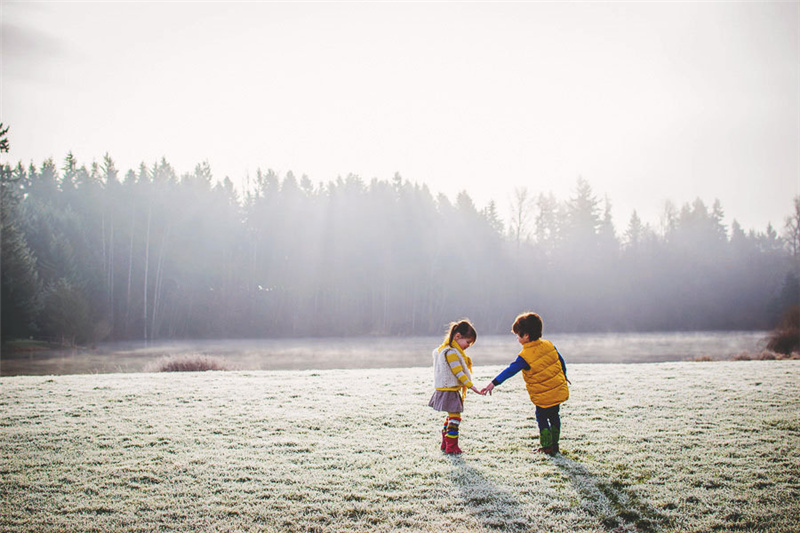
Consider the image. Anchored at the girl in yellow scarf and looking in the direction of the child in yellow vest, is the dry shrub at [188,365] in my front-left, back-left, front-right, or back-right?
back-left

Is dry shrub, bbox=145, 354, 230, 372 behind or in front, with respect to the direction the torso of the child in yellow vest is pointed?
in front

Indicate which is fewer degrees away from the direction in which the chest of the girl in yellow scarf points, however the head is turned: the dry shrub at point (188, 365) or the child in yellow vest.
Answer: the child in yellow vest

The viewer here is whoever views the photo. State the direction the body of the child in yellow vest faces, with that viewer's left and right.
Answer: facing away from the viewer and to the left of the viewer

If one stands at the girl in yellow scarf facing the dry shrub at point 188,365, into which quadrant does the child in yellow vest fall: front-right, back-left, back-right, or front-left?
back-right

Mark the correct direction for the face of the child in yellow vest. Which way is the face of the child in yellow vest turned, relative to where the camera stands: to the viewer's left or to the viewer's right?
to the viewer's left

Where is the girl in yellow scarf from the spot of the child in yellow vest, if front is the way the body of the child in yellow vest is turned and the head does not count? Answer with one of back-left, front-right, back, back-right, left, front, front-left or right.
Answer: front-left

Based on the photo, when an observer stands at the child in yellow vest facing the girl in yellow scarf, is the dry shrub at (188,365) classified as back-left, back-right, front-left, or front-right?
front-right

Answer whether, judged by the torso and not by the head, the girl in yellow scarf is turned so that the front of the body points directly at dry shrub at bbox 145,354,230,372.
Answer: no

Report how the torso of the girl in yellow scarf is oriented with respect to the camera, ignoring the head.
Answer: to the viewer's right

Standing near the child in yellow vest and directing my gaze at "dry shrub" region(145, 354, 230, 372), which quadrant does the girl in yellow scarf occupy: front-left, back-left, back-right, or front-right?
front-left

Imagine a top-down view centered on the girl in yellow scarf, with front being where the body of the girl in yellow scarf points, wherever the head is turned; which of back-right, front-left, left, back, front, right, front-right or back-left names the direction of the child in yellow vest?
front

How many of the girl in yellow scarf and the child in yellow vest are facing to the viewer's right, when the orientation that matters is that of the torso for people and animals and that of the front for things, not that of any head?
1
